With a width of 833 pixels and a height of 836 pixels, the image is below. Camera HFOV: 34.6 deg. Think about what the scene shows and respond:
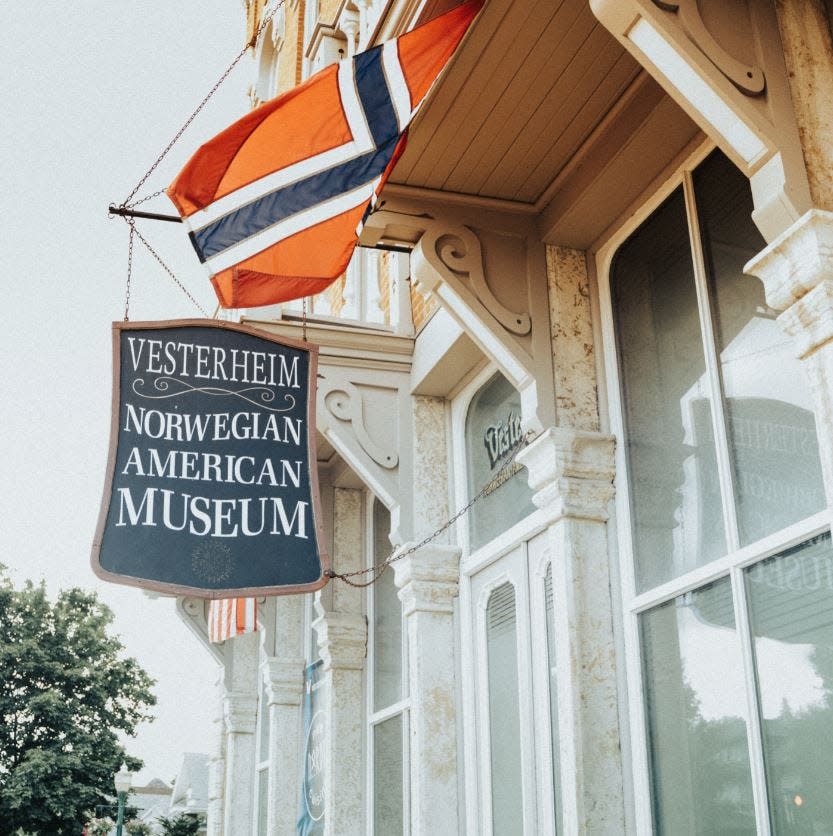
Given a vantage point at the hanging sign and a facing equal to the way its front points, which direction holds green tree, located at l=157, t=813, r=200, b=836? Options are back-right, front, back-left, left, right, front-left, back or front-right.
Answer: back

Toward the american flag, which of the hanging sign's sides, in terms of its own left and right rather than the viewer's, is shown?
back

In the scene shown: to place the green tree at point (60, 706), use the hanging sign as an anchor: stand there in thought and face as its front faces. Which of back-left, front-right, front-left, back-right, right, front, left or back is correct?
back

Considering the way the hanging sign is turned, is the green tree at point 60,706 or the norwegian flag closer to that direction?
the norwegian flag

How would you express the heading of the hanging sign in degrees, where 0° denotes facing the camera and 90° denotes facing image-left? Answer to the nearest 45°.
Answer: approximately 0°

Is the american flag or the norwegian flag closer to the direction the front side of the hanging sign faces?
the norwegian flag

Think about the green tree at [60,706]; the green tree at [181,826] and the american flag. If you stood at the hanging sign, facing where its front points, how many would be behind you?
3

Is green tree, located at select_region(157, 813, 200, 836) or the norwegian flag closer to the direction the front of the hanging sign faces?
the norwegian flag
